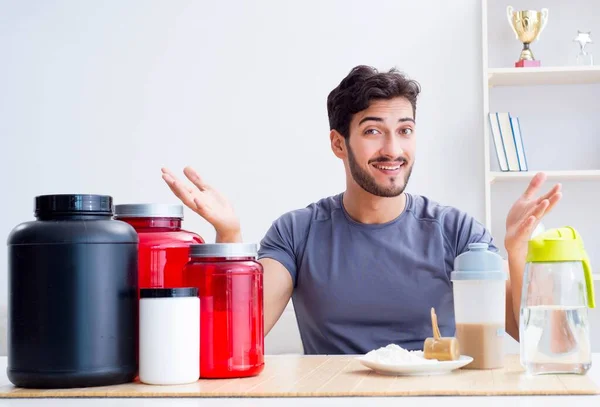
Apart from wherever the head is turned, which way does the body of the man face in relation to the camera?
toward the camera

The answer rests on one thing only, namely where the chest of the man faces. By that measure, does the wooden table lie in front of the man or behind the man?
in front

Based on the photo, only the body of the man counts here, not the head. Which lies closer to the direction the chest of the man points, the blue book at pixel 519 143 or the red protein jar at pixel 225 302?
the red protein jar

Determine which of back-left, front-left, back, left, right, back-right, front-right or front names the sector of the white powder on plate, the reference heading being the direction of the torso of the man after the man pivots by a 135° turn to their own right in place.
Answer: back-left

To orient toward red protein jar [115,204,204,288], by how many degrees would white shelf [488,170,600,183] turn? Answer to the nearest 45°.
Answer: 0° — it already faces it

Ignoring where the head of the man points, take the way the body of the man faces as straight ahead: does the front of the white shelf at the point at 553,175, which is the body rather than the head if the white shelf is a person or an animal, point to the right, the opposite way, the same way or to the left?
the same way

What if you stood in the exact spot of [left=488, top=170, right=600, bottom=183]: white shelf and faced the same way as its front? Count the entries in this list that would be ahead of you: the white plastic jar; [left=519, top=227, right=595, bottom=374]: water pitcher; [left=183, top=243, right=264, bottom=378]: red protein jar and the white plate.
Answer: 4

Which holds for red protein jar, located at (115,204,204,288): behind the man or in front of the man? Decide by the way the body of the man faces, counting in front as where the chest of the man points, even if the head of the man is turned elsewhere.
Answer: in front

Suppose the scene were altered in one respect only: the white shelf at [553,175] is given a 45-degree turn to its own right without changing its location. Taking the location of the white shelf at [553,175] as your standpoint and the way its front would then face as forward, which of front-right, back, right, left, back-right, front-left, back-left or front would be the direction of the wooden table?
front-left

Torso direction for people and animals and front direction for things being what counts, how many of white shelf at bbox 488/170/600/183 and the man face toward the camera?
2

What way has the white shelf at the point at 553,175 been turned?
toward the camera

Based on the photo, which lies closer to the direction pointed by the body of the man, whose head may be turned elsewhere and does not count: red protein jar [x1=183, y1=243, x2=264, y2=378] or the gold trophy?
the red protein jar

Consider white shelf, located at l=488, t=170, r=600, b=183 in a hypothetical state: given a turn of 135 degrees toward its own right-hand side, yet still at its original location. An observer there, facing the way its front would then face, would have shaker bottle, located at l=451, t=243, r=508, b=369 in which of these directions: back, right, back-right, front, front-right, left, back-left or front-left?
back-left
